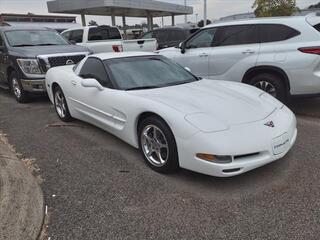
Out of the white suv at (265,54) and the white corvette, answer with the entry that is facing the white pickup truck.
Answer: the white suv

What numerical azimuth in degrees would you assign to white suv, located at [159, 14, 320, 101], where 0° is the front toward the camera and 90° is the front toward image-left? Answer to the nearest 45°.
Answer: approximately 135°

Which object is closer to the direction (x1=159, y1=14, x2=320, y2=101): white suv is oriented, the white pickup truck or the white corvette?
the white pickup truck

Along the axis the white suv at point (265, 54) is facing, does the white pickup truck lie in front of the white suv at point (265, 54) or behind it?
in front

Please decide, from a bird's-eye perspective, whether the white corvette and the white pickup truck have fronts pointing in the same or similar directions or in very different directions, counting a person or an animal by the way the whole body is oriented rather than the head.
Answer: very different directions

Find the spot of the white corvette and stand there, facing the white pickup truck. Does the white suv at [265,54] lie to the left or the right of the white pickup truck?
right

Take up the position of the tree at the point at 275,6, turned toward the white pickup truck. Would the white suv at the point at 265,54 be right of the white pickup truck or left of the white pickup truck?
left

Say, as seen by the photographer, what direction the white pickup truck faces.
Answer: facing away from the viewer and to the left of the viewer

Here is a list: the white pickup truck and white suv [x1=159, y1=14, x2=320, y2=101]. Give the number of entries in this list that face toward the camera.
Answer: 0

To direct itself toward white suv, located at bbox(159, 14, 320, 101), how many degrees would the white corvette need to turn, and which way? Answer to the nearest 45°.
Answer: approximately 90° to its left

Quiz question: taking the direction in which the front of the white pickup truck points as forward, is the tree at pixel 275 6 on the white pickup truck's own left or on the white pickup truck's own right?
on the white pickup truck's own right

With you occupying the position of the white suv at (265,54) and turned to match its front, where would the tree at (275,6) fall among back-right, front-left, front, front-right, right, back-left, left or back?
front-right

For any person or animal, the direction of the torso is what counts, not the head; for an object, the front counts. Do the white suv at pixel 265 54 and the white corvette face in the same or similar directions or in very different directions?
very different directions

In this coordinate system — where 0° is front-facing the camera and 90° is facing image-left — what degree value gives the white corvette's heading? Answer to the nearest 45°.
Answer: approximately 315°
